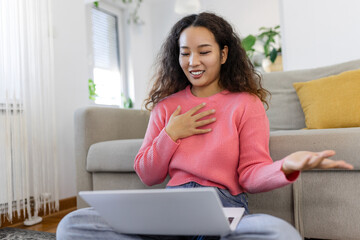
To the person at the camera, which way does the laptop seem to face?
facing away from the viewer and to the right of the viewer

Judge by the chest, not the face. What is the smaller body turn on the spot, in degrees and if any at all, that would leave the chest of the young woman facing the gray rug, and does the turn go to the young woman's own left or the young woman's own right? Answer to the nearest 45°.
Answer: approximately 90° to the young woman's own right

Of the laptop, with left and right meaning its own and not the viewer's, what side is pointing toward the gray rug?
left

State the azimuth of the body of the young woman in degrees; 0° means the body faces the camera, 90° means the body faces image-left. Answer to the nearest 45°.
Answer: approximately 45°
